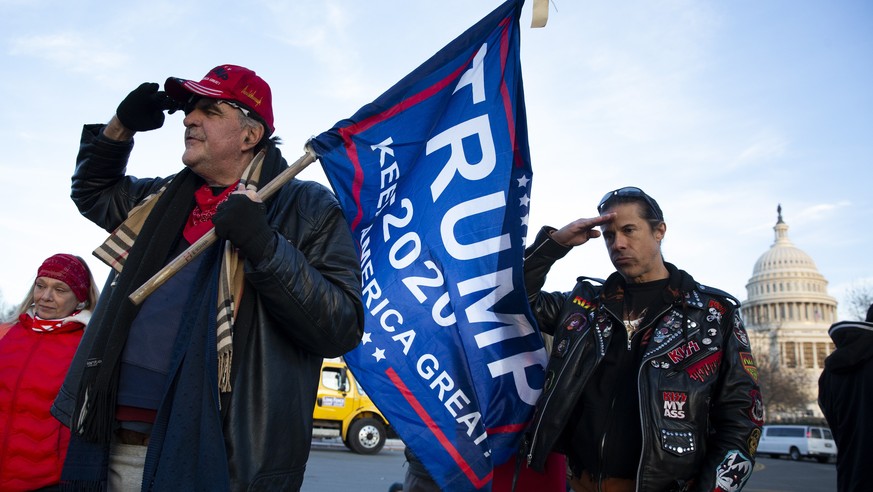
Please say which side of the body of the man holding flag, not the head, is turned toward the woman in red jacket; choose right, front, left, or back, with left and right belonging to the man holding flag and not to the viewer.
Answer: right

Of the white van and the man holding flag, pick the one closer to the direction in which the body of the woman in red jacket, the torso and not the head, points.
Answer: the man holding flag

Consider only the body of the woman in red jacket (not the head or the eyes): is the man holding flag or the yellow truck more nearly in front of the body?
the man holding flag

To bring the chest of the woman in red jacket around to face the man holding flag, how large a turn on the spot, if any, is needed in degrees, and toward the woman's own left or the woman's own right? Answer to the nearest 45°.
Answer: approximately 45° to the woman's own left

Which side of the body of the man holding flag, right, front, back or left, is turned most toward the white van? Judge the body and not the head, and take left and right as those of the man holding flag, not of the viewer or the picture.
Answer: back

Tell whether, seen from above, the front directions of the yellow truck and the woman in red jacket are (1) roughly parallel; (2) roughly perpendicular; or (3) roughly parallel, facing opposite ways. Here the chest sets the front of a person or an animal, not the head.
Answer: roughly perpendicular
